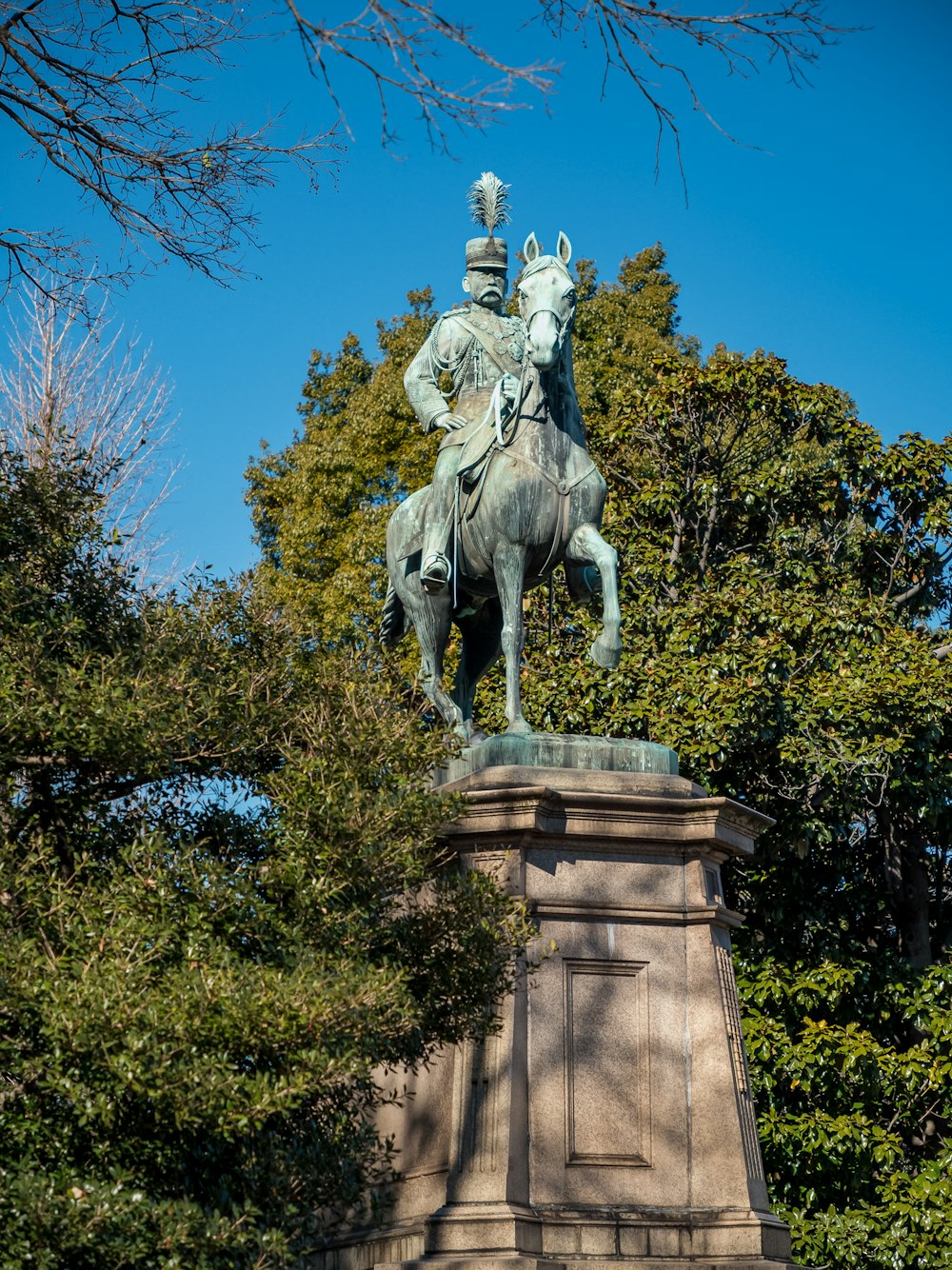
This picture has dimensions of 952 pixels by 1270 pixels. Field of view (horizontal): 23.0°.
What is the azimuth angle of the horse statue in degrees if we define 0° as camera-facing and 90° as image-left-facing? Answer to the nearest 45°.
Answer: approximately 315°

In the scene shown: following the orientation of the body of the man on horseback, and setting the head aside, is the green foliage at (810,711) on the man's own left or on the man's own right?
on the man's own left

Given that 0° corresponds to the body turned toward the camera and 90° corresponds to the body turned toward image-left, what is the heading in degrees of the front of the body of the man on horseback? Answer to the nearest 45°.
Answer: approximately 315°
